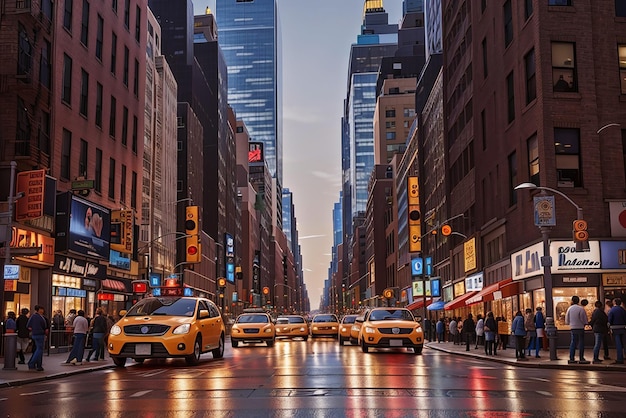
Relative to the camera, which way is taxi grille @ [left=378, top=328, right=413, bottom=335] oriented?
toward the camera

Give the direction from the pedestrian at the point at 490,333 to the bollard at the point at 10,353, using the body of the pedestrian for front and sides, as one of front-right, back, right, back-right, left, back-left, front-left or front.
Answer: back-left

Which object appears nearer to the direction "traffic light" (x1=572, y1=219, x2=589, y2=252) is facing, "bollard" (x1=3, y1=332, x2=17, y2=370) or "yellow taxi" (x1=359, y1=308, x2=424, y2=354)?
the bollard

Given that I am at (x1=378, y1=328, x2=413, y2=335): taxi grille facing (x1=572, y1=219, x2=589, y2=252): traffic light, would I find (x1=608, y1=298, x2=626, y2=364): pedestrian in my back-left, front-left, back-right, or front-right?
front-right

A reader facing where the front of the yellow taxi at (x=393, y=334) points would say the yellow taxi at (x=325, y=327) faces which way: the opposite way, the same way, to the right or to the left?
the same way

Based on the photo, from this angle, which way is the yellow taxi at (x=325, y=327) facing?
toward the camera

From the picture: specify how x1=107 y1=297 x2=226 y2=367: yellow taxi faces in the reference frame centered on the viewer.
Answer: facing the viewer and to the left of the viewer

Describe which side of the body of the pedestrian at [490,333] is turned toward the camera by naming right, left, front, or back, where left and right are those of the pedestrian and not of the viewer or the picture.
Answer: back

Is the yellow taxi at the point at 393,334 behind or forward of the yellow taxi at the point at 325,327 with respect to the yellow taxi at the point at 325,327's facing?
forward

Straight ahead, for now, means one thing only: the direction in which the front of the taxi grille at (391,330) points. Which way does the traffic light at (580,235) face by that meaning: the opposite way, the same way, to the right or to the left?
the same way

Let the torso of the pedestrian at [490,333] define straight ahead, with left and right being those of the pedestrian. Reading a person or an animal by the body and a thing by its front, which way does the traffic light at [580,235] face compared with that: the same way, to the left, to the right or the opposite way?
the opposite way

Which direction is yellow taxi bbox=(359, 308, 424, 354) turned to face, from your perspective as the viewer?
facing the viewer

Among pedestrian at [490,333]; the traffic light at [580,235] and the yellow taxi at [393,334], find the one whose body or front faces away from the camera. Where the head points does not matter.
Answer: the pedestrian

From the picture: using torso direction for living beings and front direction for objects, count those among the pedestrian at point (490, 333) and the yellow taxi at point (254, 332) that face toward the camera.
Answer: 1

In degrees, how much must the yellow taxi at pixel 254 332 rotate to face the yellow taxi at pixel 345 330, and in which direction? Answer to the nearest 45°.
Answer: approximately 135° to its left

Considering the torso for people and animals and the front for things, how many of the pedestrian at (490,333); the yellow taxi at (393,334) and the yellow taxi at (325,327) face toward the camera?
2
